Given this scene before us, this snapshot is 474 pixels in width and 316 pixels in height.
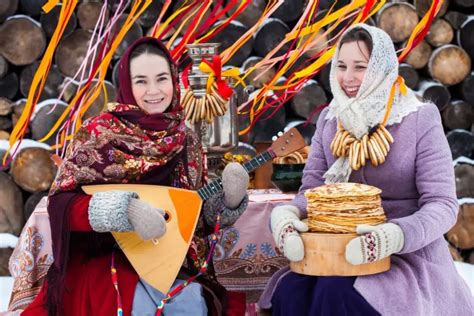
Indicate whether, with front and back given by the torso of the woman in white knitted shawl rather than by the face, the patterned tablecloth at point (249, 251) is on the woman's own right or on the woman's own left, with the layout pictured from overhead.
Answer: on the woman's own right

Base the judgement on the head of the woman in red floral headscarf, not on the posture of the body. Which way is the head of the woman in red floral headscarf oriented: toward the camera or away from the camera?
toward the camera

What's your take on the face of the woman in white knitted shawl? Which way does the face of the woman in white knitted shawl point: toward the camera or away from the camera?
toward the camera

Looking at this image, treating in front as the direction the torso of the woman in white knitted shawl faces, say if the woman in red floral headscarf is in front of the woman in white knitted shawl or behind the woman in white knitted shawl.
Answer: in front

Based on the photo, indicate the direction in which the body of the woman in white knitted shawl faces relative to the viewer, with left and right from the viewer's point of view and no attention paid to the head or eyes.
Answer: facing the viewer and to the left of the viewer

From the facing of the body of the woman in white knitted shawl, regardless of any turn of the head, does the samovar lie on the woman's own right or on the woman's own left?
on the woman's own right

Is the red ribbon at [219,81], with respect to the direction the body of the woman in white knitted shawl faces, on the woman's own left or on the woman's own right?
on the woman's own right
